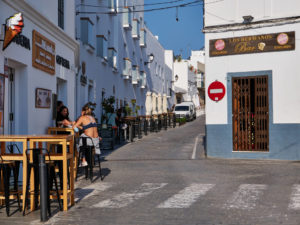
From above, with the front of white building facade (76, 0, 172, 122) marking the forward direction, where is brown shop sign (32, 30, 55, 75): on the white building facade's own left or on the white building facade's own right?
on the white building facade's own right

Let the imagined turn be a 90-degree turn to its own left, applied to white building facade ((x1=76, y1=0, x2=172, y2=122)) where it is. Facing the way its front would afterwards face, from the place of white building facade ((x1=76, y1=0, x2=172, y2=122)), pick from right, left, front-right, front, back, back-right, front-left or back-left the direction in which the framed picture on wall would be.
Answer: back-right

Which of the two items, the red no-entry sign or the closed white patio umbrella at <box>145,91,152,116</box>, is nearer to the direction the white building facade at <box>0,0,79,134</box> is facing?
the red no-entry sign

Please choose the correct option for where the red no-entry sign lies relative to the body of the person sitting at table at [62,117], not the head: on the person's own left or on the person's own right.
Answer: on the person's own left

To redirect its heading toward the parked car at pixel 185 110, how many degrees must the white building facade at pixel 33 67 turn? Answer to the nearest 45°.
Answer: approximately 90° to its left

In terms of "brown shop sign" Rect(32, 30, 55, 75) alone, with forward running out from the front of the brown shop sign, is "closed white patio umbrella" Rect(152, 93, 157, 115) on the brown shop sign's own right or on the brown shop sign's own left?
on the brown shop sign's own left

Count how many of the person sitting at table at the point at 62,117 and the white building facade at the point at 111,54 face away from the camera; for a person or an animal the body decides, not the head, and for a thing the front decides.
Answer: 0

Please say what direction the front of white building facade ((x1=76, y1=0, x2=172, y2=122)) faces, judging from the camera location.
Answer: facing the viewer and to the right of the viewer

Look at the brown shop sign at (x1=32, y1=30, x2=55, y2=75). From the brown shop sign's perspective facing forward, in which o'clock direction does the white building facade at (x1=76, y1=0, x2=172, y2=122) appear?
The white building facade is roughly at 8 o'clock from the brown shop sign.

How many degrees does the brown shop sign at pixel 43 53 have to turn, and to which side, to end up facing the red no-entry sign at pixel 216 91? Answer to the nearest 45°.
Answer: approximately 45° to its left
